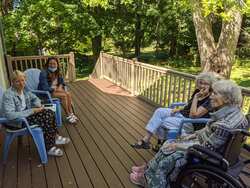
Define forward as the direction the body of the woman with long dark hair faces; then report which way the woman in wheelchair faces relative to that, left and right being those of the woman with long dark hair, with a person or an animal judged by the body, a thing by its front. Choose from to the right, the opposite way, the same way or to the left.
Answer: the opposite way

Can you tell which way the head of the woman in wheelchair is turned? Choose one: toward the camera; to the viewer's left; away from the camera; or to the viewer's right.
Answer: to the viewer's left

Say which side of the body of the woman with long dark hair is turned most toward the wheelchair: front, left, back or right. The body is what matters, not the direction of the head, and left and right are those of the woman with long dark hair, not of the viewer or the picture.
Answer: front

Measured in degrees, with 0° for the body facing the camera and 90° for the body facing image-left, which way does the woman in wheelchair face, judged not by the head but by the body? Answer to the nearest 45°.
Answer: approximately 90°
